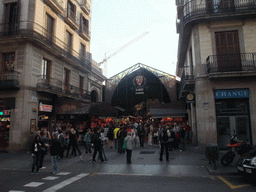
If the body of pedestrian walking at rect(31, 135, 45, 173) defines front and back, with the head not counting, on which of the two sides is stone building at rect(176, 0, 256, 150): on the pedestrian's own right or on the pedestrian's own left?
on the pedestrian's own left

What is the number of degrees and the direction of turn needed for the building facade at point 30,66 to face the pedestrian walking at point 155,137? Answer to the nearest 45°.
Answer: approximately 45° to its left

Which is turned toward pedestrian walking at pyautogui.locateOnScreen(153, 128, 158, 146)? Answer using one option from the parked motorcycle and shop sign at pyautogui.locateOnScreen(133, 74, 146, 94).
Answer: the shop sign

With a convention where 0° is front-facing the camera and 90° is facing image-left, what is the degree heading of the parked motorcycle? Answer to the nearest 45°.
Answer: approximately 45°

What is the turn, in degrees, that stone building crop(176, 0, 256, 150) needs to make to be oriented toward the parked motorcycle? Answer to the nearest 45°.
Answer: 0° — it already faces it

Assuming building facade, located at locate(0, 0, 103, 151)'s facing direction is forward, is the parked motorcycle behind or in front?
in front

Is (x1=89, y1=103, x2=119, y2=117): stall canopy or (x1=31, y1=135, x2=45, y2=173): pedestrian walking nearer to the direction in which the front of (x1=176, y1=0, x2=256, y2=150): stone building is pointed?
the pedestrian walking

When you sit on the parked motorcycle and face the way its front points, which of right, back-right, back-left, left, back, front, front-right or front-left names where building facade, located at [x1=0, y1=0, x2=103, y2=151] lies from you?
front-right

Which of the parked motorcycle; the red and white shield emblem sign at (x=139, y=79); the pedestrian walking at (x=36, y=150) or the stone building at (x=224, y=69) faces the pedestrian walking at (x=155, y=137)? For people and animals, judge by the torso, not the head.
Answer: the red and white shield emblem sign

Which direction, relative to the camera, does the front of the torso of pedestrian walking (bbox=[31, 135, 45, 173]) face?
toward the camera

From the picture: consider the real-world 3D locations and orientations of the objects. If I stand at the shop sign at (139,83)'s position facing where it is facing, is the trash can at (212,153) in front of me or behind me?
in front

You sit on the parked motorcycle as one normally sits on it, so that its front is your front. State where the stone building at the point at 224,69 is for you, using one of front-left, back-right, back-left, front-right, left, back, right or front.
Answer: back-right

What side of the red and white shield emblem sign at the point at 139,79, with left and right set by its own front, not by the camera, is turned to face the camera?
front
